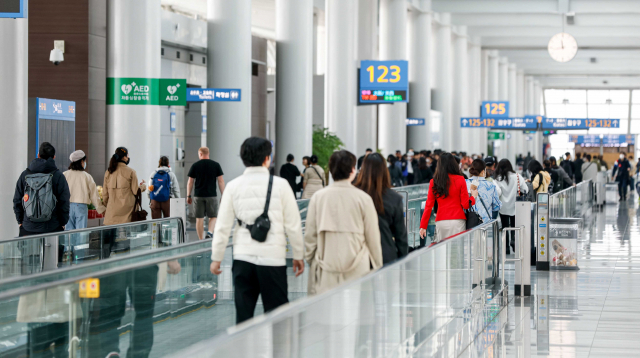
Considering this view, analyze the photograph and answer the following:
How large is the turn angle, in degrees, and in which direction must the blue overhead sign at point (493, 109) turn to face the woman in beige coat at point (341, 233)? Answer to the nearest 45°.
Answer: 0° — it already faces them

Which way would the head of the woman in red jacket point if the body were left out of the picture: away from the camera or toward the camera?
away from the camera

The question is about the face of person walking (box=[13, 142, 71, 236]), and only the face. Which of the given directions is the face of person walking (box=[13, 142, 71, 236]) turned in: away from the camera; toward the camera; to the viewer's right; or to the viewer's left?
away from the camera

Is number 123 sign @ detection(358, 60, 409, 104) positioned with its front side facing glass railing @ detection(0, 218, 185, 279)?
yes

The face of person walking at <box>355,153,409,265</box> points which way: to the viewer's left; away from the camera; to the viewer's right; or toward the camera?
away from the camera

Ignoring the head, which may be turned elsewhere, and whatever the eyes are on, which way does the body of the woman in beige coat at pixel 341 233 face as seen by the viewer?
away from the camera

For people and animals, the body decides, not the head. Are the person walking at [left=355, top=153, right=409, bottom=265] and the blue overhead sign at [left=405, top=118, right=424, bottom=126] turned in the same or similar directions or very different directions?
very different directions

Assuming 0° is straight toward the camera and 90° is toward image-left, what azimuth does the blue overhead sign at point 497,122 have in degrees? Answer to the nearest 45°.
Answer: approximately 0°
